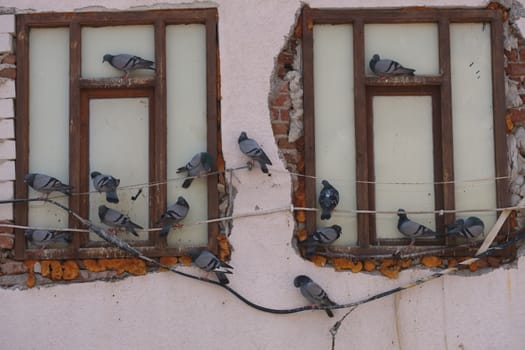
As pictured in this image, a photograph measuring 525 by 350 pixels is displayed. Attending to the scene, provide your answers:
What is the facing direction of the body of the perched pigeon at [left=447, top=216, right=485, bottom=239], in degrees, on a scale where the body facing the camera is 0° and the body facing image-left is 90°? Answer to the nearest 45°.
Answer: approximately 270°

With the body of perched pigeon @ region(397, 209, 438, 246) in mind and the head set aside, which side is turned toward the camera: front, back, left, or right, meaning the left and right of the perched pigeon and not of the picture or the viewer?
left

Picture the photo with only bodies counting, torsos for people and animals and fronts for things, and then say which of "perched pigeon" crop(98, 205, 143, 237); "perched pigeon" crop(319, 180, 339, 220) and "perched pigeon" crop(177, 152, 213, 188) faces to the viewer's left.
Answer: "perched pigeon" crop(98, 205, 143, 237)

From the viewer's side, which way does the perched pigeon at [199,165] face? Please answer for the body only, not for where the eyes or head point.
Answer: to the viewer's right

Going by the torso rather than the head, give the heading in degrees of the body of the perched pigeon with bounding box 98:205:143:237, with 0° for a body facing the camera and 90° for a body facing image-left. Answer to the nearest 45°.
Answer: approximately 90°

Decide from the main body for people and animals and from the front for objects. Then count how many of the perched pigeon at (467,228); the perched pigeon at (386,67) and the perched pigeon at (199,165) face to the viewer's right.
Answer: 2

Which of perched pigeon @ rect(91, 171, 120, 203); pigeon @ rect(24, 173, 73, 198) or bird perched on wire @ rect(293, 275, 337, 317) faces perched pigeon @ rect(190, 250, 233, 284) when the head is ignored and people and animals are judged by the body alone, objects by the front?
the bird perched on wire

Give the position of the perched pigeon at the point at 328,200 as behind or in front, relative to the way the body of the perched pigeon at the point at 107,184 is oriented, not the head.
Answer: behind

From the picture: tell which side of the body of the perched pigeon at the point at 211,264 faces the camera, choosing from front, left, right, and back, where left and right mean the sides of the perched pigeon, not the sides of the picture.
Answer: left
